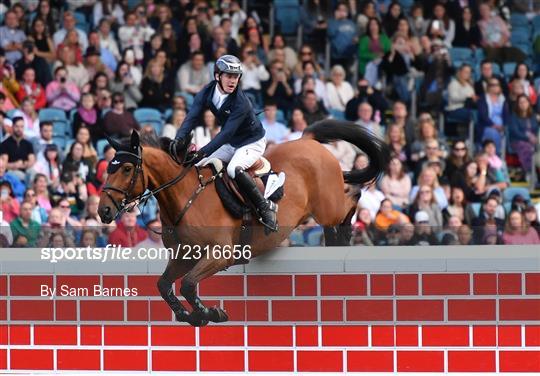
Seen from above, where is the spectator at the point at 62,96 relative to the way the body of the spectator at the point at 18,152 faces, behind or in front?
behind

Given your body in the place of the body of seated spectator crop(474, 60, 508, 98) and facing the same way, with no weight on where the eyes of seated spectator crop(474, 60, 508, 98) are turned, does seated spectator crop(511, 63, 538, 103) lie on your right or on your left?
on your left

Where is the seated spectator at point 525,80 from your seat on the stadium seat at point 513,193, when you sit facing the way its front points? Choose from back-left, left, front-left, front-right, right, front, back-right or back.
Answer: back

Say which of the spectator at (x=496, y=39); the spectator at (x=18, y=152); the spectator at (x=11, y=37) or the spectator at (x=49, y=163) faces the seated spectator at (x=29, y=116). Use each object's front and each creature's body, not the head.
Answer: the spectator at (x=11, y=37)
